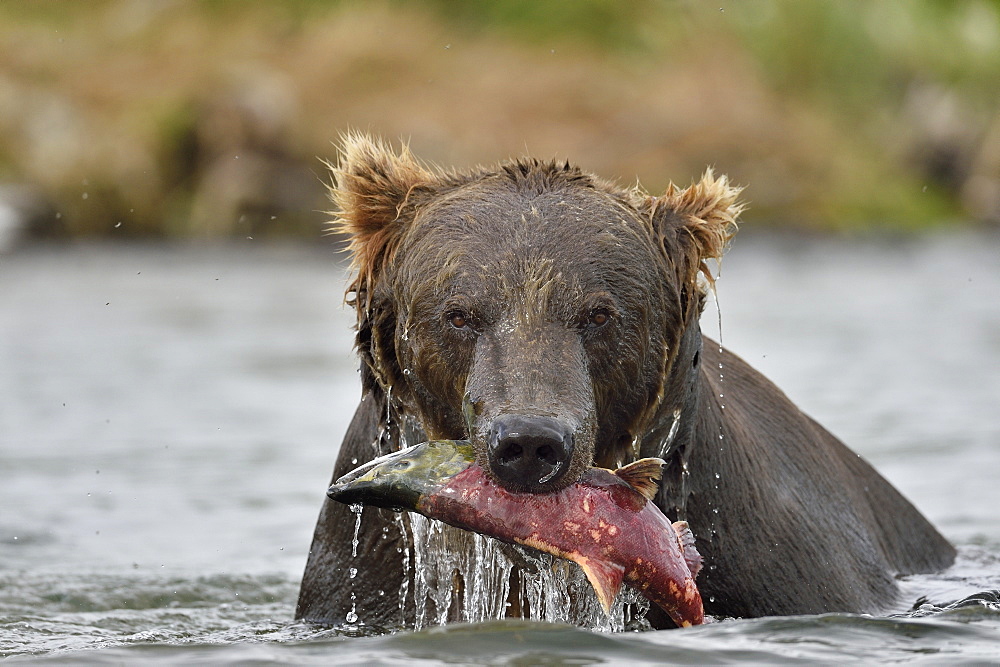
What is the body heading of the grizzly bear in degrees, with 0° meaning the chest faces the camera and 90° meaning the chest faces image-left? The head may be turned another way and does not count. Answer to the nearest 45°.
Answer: approximately 0°
